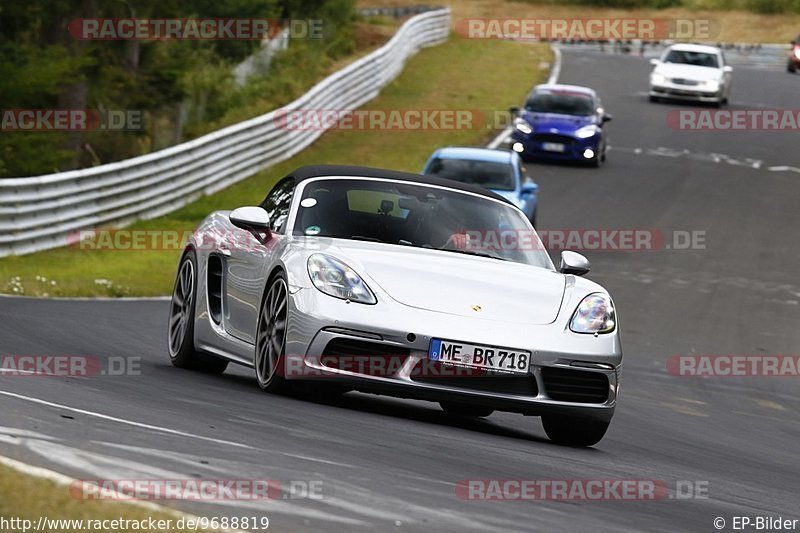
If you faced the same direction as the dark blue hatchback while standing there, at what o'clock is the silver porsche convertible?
The silver porsche convertible is roughly at 12 o'clock from the dark blue hatchback.

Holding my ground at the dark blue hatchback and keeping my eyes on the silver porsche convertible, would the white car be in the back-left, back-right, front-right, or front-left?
back-left

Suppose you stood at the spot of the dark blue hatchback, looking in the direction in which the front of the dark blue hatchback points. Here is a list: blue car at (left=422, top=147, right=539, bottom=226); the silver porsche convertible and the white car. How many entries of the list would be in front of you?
2

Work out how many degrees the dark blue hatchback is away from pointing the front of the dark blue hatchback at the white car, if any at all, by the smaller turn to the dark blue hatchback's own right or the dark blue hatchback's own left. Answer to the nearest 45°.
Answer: approximately 180°

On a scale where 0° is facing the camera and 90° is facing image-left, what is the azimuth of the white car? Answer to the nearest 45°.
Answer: approximately 0°

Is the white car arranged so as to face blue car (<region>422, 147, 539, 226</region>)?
yes

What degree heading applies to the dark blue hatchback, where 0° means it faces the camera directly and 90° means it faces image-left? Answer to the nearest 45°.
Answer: approximately 0°

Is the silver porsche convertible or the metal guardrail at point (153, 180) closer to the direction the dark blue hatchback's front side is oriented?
the silver porsche convertible

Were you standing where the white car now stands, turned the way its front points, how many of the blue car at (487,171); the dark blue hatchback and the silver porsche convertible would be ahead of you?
3
